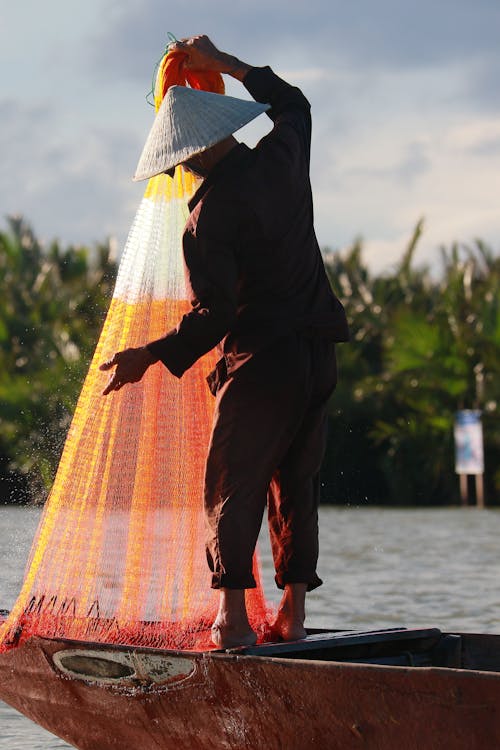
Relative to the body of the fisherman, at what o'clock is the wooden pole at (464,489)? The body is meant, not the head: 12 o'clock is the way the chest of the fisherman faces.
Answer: The wooden pole is roughly at 2 o'clock from the fisherman.

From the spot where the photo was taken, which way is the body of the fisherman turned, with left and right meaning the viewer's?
facing away from the viewer and to the left of the viewer

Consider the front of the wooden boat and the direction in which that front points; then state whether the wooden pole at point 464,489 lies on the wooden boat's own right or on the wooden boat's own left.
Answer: on the wooden boat's own right

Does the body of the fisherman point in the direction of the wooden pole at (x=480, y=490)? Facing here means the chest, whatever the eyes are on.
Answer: no

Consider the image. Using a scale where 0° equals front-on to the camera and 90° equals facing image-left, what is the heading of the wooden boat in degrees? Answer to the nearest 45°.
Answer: approximately 90°
